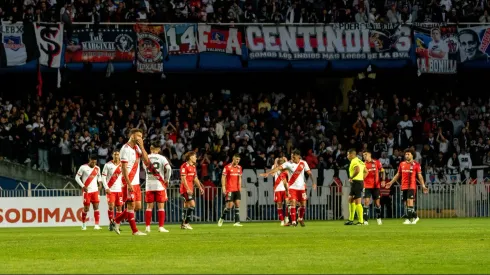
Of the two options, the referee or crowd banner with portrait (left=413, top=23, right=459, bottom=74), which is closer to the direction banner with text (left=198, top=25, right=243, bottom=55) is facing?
the referee

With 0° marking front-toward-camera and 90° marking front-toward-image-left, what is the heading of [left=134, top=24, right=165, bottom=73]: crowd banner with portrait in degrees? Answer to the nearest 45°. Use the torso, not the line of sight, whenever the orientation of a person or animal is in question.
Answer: approximately 0°
